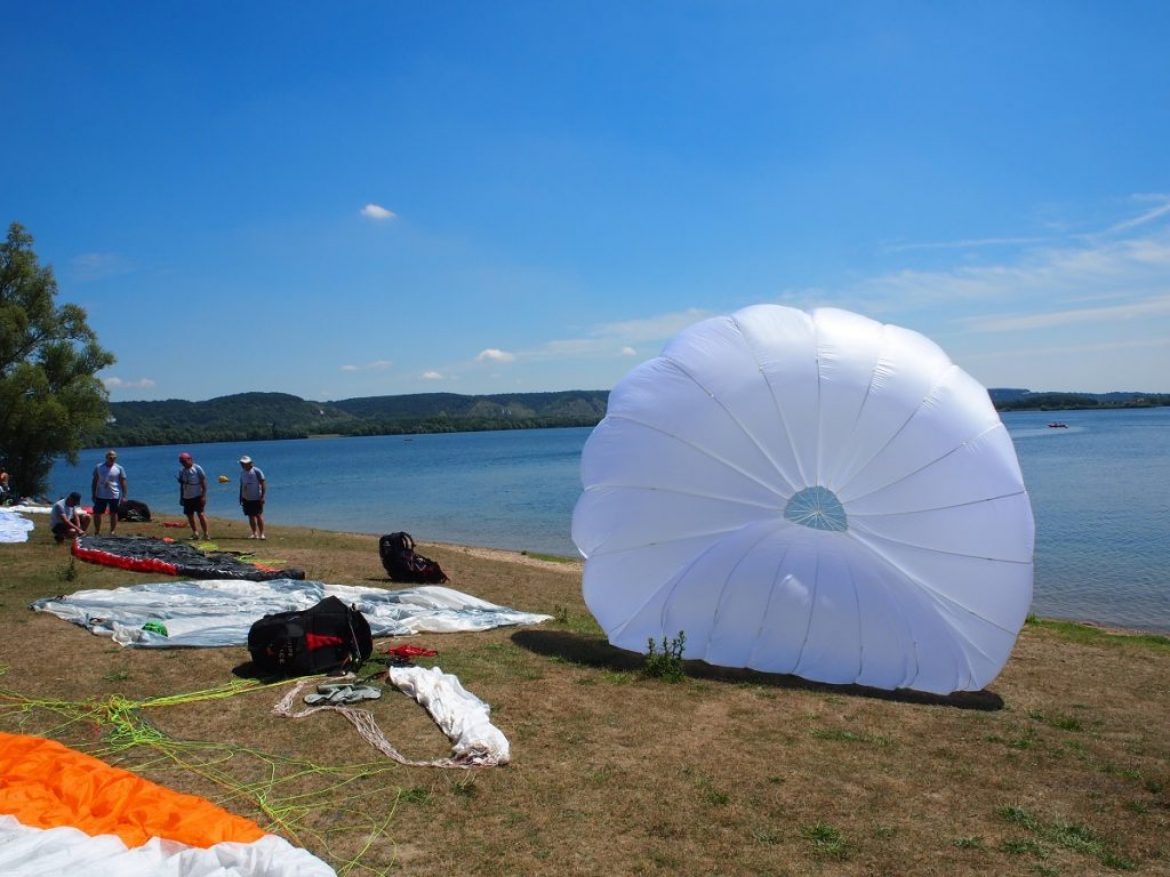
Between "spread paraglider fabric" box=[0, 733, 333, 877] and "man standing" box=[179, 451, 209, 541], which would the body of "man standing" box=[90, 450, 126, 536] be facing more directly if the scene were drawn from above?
the spread paraglider fabric

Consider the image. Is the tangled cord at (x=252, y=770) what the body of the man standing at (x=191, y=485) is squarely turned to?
yes

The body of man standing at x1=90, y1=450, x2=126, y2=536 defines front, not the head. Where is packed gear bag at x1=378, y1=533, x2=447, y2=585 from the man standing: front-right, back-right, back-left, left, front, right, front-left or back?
front-left

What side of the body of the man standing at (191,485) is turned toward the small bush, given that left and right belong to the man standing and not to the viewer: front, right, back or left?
front

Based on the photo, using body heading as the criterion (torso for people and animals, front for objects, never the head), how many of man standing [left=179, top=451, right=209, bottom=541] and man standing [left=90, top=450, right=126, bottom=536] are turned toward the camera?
2

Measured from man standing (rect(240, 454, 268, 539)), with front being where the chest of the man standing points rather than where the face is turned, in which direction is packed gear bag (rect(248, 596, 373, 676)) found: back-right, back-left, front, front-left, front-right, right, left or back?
front-left

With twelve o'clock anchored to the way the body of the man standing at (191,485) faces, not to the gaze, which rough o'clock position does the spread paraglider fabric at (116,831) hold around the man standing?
The spread paraglider fabric is roughly at 12 o'clock from the man standing.

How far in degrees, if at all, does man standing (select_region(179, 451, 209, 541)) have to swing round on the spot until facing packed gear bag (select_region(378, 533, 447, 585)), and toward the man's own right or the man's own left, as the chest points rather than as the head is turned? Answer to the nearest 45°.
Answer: approximately 45° to the man's own left

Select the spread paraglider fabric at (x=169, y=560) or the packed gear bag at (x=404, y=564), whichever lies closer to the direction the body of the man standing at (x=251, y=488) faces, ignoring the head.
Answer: the spread paraglider fabric

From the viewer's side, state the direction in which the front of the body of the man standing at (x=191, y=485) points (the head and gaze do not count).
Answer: toward the camera

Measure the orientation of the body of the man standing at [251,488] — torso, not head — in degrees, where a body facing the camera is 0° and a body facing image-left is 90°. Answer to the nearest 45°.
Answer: approximately 45°

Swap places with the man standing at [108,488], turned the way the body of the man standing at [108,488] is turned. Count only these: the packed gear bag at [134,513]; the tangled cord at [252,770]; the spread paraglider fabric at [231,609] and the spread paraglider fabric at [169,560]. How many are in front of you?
3

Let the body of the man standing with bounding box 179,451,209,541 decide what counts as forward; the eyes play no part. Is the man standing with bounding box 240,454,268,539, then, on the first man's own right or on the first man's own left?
on the first man's own left

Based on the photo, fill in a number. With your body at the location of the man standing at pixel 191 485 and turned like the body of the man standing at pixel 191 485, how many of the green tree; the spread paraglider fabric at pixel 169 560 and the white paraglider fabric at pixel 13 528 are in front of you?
1

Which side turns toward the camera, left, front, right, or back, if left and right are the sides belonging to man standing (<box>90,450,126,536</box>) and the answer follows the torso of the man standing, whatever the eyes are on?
front

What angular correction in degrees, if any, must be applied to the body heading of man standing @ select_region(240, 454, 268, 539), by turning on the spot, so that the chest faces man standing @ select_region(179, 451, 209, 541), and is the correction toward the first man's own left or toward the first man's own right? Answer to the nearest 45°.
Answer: approximately 45° to the first man's own right

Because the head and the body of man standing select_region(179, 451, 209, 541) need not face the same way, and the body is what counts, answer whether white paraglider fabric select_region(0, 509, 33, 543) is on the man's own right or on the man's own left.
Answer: on the man's own right
